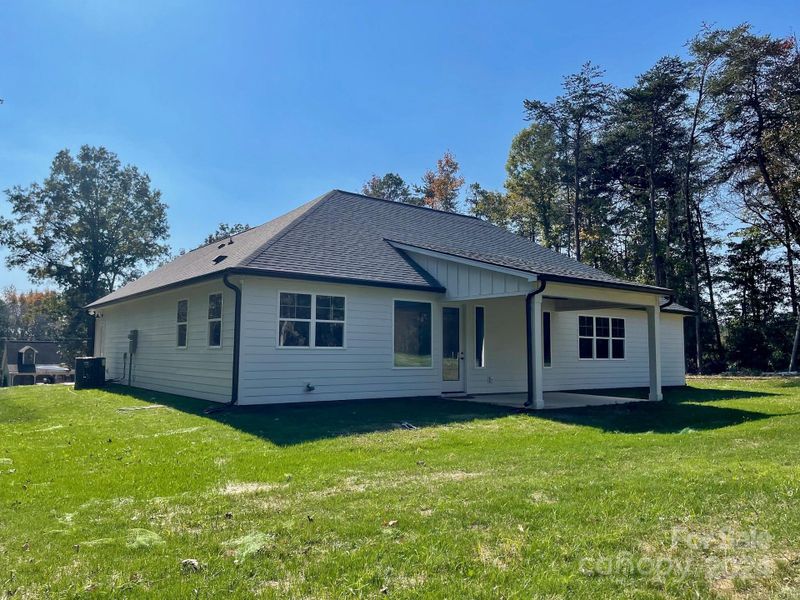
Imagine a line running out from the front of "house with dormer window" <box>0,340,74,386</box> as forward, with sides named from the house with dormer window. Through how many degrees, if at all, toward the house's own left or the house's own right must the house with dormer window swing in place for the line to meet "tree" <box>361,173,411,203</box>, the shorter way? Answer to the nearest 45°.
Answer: approximately 45° to the house's own left

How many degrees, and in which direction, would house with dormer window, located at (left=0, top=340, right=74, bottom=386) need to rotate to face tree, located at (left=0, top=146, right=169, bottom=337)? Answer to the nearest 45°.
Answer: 0° — it already faces it

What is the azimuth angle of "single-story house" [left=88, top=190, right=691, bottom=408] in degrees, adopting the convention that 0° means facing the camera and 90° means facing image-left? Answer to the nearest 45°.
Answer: approximately 135°

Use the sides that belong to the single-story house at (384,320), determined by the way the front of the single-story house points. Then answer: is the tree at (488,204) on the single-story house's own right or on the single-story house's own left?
on the single-story house's own right
